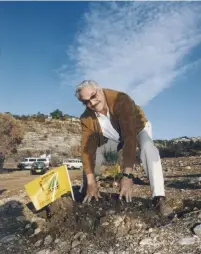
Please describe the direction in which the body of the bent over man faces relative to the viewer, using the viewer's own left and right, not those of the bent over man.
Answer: facing the viewer and to the left of the viewer

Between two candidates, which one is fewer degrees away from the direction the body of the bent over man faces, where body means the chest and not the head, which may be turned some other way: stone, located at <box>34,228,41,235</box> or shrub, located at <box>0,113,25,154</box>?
the stone
